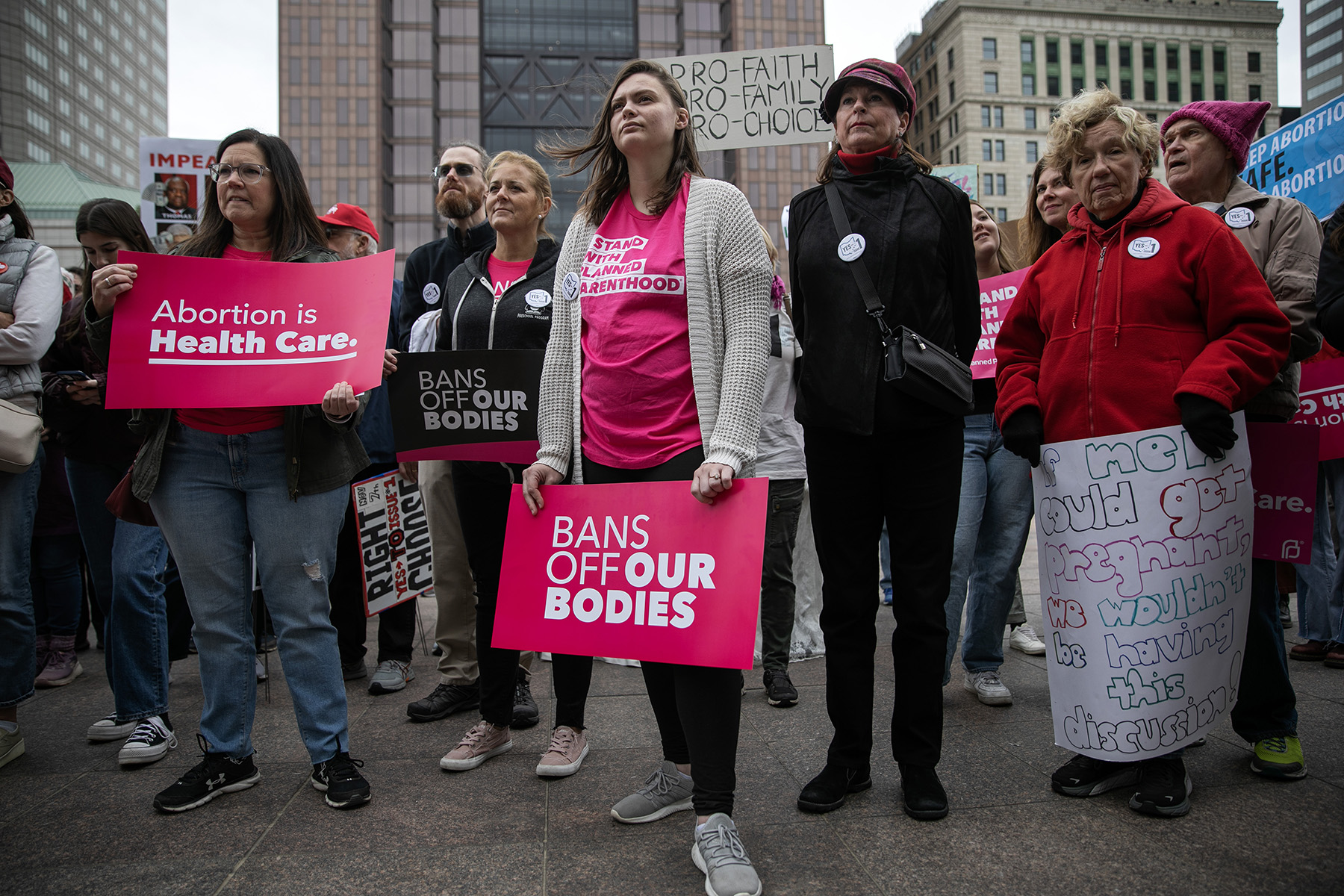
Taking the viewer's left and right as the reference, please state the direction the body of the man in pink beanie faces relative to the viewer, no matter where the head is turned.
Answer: facing the viewer and to the left of the viewer

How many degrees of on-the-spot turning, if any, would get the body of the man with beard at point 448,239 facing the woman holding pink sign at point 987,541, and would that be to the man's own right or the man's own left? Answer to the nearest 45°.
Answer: approximately 90° to the man's own left

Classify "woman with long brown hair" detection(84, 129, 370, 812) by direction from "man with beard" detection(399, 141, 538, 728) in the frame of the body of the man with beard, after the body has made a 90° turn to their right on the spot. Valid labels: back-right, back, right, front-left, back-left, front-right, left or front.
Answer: left

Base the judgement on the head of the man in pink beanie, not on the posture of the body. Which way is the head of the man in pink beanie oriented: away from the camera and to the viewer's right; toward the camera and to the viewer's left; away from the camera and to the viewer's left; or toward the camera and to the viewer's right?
toward the camera and to the viewer's left

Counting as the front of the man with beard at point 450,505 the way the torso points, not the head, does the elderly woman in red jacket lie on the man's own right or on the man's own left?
on the man's own left

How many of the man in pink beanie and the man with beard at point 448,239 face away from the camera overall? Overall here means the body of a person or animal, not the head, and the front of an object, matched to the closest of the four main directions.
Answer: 0

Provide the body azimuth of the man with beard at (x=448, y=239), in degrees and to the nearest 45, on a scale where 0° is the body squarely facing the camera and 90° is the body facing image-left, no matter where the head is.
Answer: approximately 45°

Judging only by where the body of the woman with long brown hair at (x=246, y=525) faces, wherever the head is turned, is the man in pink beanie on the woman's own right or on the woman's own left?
on the woman's own left

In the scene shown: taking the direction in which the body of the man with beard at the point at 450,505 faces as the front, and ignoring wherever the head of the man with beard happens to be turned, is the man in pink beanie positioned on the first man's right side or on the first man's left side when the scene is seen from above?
on the first man's left side

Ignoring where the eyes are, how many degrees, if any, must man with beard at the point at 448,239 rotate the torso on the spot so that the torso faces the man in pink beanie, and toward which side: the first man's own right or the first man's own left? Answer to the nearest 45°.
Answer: approximately 90° to the first man's own left

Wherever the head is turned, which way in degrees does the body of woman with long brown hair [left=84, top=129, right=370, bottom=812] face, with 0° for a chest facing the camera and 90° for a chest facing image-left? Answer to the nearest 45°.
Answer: approximately 0°

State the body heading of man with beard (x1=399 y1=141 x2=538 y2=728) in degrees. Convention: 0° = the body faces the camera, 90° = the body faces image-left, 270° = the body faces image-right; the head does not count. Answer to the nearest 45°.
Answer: approximately 45°
